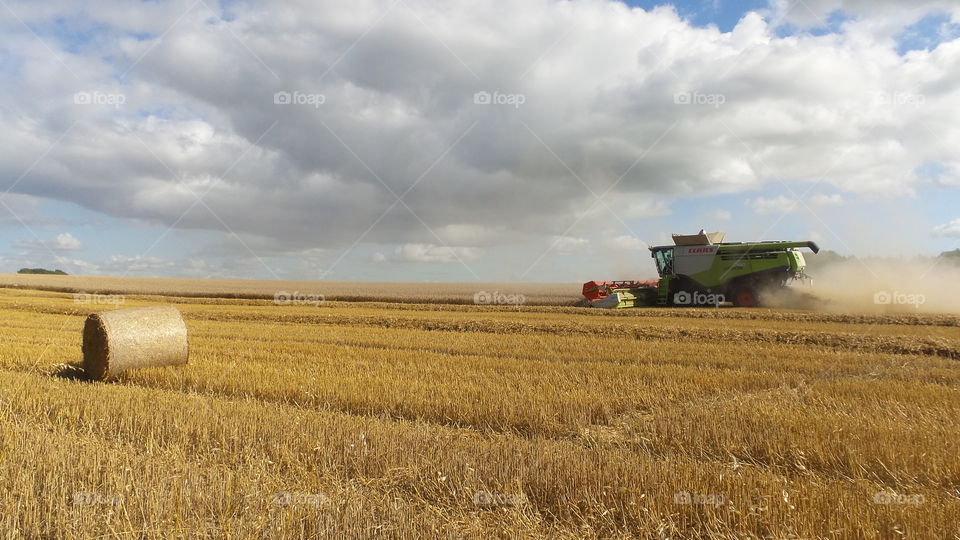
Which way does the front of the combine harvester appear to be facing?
to the viewer's left

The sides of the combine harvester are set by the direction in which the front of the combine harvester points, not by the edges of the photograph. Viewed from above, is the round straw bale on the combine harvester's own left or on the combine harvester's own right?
on the combine harvester's own left
